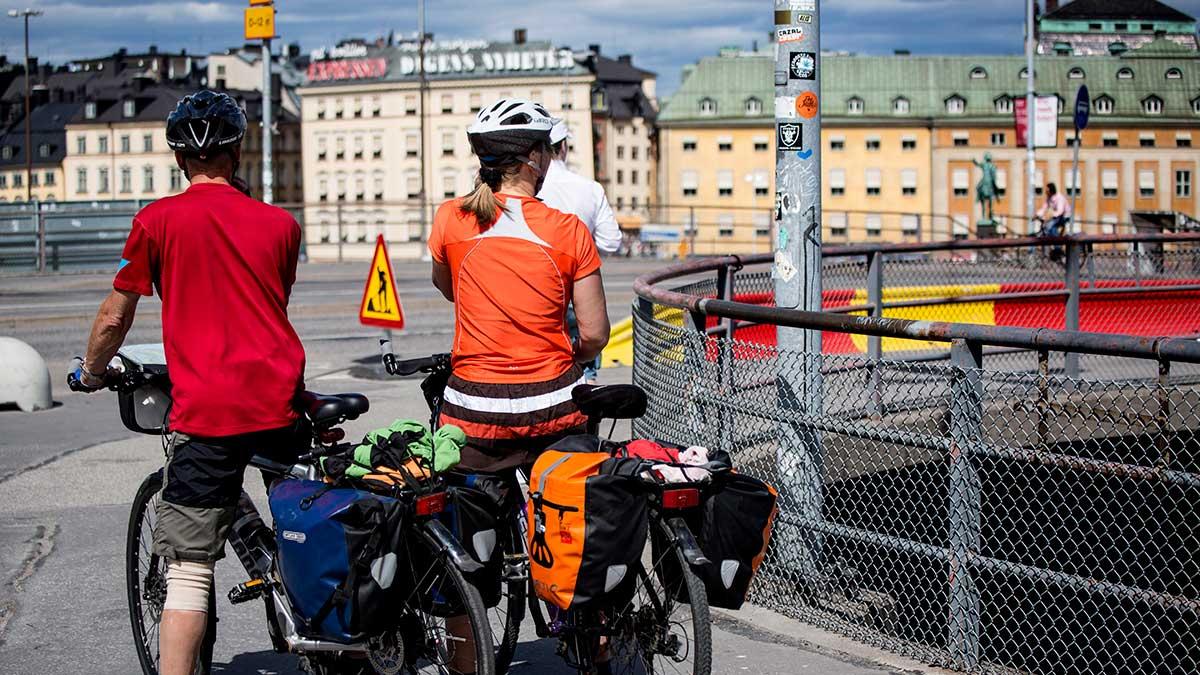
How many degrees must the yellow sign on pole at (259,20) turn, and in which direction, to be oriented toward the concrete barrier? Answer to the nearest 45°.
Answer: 0° — it already faces it

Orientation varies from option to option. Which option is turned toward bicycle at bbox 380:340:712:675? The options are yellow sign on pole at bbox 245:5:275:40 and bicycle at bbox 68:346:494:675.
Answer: the yellow sign on pole

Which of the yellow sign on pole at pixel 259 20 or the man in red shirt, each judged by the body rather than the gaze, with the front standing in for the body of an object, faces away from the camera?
the man in red shirt

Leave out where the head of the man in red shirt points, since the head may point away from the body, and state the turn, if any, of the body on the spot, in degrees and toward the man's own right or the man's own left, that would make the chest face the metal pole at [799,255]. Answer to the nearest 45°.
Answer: approximately 45° to the man's own right

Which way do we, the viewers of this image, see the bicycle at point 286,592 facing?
facing away from the viewer and to the left of the viewer

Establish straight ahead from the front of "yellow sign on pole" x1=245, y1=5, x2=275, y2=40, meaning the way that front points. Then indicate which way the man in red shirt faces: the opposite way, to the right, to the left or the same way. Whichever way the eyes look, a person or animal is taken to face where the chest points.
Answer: the opposite way

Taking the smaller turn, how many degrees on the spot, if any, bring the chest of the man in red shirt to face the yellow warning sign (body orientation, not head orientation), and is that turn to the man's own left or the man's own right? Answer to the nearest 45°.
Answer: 0° — they already face it

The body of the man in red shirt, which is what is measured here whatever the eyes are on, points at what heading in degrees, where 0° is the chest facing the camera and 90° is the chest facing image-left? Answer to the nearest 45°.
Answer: approximately 180°

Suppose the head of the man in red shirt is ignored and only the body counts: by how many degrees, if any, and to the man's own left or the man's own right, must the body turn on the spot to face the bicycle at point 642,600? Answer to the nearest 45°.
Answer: approximately 90° to the man's own right

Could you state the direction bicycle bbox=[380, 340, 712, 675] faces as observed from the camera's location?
facing away from the viewer and to the left of the viewer

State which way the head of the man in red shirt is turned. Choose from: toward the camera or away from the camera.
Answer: away from the camera

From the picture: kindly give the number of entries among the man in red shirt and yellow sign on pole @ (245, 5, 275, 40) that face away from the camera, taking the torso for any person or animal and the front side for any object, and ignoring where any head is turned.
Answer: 1
